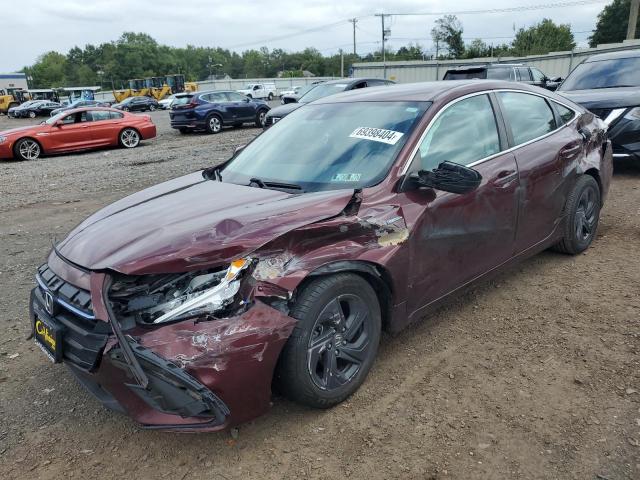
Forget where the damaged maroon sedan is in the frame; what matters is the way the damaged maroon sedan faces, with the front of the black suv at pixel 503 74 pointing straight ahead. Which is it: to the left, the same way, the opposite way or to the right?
the opposite way

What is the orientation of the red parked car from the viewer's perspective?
to the viewer's left

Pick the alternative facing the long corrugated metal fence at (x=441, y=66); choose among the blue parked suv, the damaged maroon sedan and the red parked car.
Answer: the blue parked suv

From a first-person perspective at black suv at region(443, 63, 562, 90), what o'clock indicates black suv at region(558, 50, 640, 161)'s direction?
black suv at region(558, 50, 640, 161) is roughly at 4 o'clock from black suv at region(443, 63, 562, 90).

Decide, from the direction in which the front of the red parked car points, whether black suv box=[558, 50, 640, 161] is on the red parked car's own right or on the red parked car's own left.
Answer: on the red parked car's own left

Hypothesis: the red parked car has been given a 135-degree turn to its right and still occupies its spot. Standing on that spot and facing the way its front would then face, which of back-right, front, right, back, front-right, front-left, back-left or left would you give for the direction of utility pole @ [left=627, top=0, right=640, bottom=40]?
front-right

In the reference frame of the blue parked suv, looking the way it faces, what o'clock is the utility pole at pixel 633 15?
The utility pole is roughly at 1 o'clock from the blue parked suv.

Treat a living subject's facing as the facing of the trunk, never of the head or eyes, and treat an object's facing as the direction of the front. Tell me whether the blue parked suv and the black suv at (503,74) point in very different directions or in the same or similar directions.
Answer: same or similar directions

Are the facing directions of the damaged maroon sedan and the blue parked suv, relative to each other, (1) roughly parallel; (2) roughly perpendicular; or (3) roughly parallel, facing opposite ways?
roughly parallel, facing opposite ways

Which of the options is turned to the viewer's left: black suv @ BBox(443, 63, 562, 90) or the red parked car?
the red parked car

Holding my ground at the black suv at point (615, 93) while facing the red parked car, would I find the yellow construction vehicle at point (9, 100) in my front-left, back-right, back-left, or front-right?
front-right

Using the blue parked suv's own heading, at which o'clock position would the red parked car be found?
The red parked car is roughly at 6 o'clock from the blue parked suv.

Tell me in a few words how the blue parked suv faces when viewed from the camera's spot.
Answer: facing away from the viewer and to the right of the viewer

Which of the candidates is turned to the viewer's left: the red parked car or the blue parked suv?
the red parked car

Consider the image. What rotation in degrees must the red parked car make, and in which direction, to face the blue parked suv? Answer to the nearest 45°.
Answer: approximately 135° to its right
